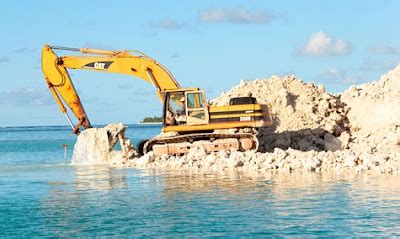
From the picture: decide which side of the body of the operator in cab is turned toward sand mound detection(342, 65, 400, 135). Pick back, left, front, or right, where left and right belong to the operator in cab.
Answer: back

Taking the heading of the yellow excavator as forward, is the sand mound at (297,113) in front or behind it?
behind

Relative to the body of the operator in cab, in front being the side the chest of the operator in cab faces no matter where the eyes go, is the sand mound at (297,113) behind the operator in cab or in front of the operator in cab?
behind

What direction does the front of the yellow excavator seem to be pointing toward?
to the viewer's left

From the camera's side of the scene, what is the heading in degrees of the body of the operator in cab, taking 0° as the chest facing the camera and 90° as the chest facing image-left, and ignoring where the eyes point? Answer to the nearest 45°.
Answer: approximately 90°

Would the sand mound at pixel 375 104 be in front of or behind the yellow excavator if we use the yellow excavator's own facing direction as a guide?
behind
